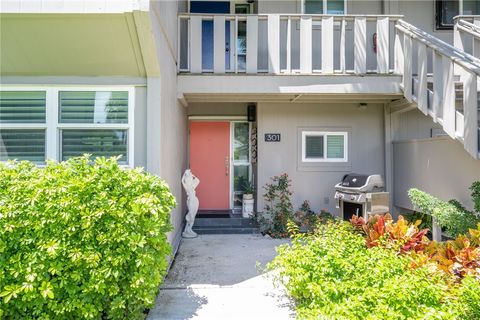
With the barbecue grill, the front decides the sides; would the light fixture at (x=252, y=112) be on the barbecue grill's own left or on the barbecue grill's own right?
on the barbecue grill's own right

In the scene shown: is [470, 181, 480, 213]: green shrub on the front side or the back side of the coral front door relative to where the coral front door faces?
on the front side

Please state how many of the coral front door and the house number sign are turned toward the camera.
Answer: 2

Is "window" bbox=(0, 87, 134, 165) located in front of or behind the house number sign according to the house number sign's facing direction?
in front

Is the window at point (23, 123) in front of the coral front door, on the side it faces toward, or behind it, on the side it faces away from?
in front

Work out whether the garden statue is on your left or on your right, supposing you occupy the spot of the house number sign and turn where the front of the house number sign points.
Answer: on your right

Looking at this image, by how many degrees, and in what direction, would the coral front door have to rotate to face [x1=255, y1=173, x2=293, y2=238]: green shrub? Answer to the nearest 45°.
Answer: approximately 45° to its left

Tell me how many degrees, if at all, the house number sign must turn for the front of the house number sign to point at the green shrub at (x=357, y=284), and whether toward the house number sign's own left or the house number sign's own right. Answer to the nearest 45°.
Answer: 0° — it already faces it

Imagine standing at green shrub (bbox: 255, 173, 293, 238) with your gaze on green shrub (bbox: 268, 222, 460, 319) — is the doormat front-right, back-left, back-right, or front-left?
back-right

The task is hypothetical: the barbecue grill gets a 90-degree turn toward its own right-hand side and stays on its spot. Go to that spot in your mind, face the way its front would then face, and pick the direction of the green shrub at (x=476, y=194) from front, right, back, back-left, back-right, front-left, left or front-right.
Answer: back

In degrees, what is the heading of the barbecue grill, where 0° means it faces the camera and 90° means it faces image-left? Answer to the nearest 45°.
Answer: approximately 45°

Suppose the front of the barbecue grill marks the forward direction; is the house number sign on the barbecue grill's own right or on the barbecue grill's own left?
on the barbecue grill's own right

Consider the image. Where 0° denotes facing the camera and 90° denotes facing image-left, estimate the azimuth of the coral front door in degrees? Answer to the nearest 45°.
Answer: approximately 0°

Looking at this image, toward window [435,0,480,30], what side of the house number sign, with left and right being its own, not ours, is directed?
left
